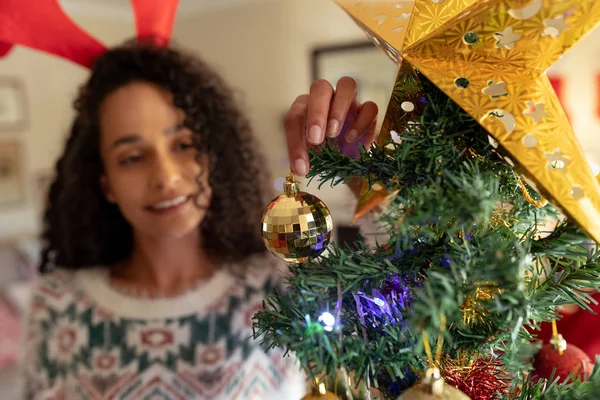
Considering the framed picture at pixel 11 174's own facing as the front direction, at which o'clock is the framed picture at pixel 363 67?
the framed picture at pixel 363 67 is roughly at 10 o'clock from the framed picture at pixel 11 174.

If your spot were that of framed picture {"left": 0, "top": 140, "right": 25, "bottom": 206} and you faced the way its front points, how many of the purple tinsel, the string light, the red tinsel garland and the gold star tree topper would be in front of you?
4

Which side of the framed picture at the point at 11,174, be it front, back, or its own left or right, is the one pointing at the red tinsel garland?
front

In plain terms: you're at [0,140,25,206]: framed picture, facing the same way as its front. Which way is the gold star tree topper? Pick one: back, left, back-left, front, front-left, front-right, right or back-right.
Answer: front

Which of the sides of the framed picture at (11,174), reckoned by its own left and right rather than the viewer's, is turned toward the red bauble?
front

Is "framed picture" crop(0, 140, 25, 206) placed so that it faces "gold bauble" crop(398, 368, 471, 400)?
yes

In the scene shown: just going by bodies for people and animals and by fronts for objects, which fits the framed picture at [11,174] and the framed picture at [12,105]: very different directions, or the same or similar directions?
same or similar directions

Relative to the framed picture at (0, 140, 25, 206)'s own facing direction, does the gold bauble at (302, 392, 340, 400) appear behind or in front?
in front

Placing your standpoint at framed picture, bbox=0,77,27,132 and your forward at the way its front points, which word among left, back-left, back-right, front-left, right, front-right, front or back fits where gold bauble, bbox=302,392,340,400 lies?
front

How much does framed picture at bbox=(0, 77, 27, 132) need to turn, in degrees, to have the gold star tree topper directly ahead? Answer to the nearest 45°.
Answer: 0° — it already faces it

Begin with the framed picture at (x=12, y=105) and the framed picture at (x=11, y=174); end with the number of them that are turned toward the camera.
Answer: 2

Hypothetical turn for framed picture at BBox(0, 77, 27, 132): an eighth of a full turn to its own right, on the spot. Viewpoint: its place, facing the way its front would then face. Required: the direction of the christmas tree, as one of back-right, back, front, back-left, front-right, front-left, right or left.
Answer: front-left

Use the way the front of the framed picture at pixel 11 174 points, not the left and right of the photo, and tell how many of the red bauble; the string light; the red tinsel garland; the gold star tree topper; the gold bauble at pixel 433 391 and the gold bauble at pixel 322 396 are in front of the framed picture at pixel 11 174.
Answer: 6

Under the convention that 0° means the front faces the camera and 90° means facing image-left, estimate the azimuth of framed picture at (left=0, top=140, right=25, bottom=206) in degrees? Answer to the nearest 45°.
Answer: approximately 0°

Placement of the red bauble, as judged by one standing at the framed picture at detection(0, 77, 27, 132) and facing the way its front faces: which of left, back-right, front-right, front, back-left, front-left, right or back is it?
front

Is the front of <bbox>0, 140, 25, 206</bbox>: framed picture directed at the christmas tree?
yes

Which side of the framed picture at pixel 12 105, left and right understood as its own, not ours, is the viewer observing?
front

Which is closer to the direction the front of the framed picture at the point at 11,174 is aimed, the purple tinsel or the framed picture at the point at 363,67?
the purple tinsel
